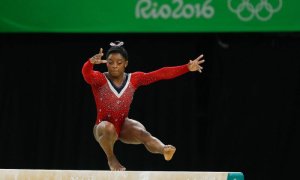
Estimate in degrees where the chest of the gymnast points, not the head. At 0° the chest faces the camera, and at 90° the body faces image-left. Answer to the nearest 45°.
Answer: approximately 0°

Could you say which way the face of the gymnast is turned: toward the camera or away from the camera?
toward the camera
